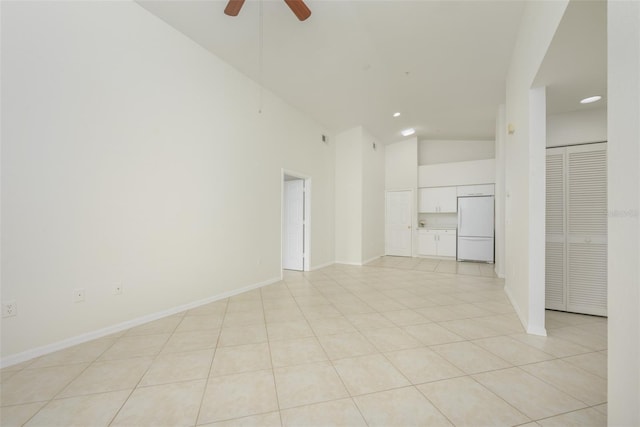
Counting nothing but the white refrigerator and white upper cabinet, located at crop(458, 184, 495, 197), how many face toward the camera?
2

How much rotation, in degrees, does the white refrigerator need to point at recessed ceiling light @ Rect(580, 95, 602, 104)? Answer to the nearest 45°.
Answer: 0° — it already faces it

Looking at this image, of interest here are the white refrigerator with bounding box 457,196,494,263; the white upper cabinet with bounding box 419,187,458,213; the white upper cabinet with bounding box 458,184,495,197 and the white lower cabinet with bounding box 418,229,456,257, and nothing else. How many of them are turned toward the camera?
4

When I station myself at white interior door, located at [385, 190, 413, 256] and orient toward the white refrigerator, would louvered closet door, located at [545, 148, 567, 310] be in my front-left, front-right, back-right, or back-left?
front-right

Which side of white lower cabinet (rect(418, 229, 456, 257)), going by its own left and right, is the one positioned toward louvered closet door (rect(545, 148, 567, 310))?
front

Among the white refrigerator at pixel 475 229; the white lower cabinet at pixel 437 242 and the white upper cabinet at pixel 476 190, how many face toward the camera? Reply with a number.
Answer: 3

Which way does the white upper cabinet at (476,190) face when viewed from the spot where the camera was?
facing the viewer

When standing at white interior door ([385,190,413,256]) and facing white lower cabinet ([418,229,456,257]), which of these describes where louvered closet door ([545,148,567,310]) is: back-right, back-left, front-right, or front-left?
front-right

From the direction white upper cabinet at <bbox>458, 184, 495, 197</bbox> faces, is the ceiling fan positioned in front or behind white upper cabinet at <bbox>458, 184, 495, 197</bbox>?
in front

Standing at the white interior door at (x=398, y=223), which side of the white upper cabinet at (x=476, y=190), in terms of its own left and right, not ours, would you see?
right

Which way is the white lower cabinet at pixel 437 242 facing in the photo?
toward the camera

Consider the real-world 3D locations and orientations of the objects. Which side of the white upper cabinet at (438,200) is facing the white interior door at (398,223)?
right

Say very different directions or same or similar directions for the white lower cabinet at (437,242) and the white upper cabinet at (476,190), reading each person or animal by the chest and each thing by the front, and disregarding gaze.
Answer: same or similar directions

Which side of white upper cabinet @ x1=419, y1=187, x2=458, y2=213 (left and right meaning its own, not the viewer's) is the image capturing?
front

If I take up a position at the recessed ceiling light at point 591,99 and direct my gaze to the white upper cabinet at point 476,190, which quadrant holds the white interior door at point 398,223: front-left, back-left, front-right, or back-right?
front-left
